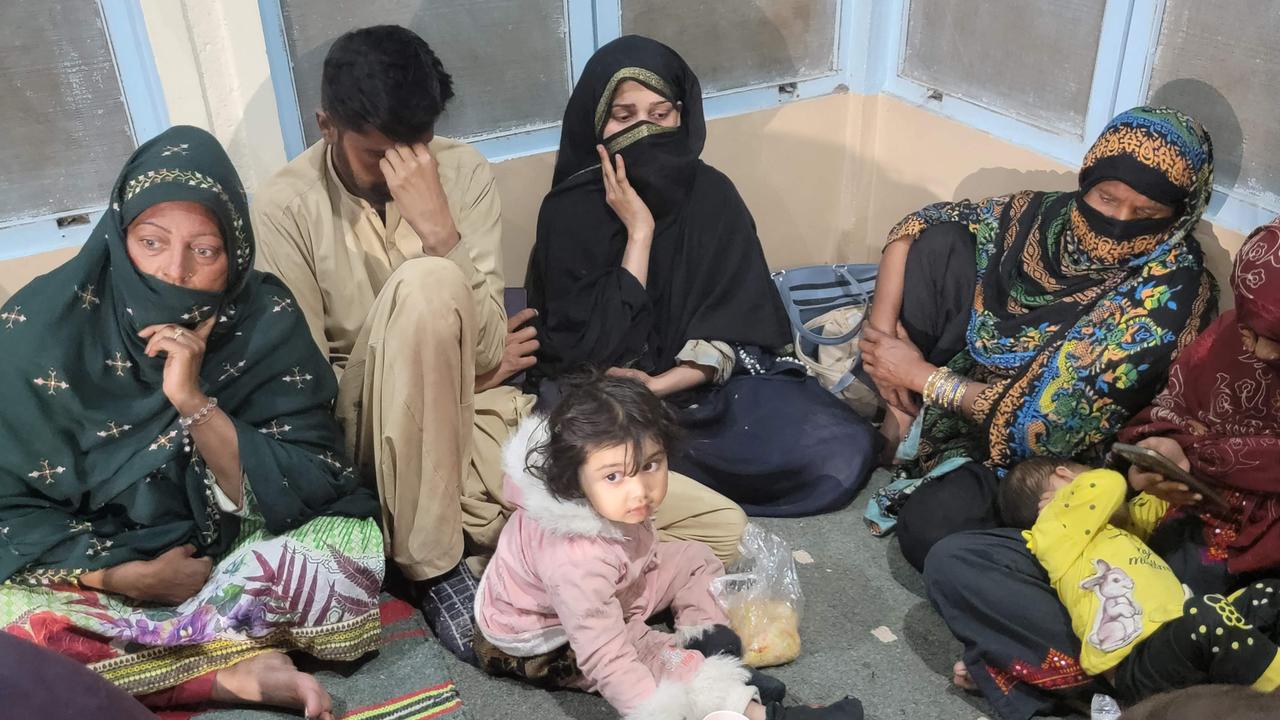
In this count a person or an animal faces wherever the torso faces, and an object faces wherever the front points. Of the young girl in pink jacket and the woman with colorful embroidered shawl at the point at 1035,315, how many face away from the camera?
0

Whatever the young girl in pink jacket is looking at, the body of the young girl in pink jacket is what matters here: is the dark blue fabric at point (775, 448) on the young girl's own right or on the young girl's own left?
on the young girl's own left

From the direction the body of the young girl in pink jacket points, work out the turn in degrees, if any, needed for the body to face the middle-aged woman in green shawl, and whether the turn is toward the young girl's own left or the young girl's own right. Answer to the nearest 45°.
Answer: approximately 135° to the young girl's own right

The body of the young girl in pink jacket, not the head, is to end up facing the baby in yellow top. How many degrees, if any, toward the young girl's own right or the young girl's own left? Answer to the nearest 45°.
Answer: approximately 45° to the young girl's own left

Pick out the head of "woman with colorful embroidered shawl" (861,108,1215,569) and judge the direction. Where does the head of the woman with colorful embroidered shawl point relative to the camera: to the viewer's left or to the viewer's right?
to the viewer's left

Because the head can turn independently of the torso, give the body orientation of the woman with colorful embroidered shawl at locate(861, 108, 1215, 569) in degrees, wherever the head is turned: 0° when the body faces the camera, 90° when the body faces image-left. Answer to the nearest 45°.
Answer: approximately 45°

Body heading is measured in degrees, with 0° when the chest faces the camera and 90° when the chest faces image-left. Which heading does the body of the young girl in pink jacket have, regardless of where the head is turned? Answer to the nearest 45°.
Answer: approximately 315°

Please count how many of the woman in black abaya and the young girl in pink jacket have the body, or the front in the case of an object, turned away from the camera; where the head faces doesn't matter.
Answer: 0

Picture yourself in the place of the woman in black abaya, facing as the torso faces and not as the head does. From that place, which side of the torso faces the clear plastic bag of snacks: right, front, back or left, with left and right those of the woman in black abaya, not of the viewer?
front

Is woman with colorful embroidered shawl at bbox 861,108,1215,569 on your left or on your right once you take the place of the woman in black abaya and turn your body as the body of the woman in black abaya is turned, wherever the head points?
on your left

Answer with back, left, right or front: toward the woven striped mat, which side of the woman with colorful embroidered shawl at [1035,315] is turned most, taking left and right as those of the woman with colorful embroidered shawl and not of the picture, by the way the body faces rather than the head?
front

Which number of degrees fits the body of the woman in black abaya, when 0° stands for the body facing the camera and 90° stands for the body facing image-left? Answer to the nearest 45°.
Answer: approximately 0°

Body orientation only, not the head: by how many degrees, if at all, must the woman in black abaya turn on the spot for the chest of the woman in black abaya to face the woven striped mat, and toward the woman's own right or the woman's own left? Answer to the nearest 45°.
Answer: approximately 45° to the woman's own right
